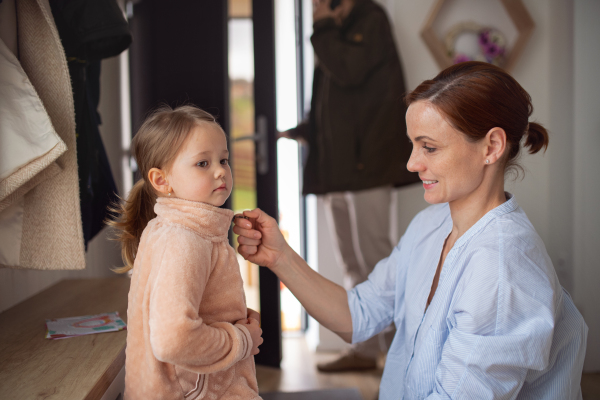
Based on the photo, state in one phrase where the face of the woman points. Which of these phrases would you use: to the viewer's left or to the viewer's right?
to the viewer's left

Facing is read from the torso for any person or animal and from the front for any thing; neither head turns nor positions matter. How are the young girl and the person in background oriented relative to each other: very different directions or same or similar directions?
very different directions

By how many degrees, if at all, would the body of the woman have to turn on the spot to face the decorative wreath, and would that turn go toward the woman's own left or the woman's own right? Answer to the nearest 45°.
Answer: approximately 135° to the woman's own right

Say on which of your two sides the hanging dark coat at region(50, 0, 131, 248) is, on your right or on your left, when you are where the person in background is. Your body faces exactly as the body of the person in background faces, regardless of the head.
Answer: on your left

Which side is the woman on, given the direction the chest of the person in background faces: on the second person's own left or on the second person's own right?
on the second person's own left

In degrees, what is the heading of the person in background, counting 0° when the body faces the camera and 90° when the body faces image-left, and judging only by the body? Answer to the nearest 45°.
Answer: approximately 90°

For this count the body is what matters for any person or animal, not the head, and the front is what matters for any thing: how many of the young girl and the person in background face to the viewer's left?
1

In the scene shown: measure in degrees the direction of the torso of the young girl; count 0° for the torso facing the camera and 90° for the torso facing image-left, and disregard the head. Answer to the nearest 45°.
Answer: approximately 315°

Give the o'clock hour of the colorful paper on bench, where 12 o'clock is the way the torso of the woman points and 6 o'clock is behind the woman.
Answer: The colorful paper on bench is roughly at 1 o'clock from the woman.

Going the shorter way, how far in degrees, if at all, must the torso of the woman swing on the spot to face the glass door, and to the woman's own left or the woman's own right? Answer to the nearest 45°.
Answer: approximately 90° to the woman's own right

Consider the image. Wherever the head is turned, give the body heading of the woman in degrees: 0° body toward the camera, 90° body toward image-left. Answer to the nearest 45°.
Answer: approximately 45°
